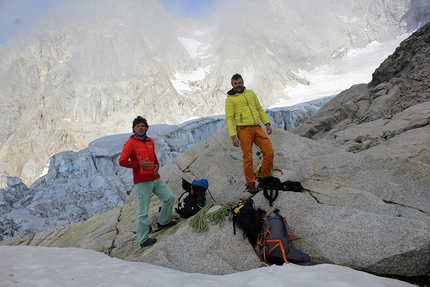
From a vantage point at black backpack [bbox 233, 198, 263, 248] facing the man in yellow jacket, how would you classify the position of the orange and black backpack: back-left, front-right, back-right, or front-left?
back-right

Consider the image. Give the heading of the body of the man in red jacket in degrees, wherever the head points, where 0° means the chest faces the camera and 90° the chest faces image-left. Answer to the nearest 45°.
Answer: approximately 315°

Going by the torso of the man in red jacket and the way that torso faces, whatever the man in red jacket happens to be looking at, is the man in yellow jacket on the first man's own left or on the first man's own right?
on the first man's own left

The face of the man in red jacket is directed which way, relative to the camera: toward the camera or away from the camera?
toward the camera

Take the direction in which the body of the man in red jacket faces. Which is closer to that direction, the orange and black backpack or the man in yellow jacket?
the orange and black backpack

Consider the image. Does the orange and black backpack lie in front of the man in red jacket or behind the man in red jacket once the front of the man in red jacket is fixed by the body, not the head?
in front

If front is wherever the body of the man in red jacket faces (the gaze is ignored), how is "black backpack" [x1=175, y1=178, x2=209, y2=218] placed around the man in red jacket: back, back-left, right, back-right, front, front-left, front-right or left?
left

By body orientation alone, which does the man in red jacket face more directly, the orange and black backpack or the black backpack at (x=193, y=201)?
the orange and black backpack
